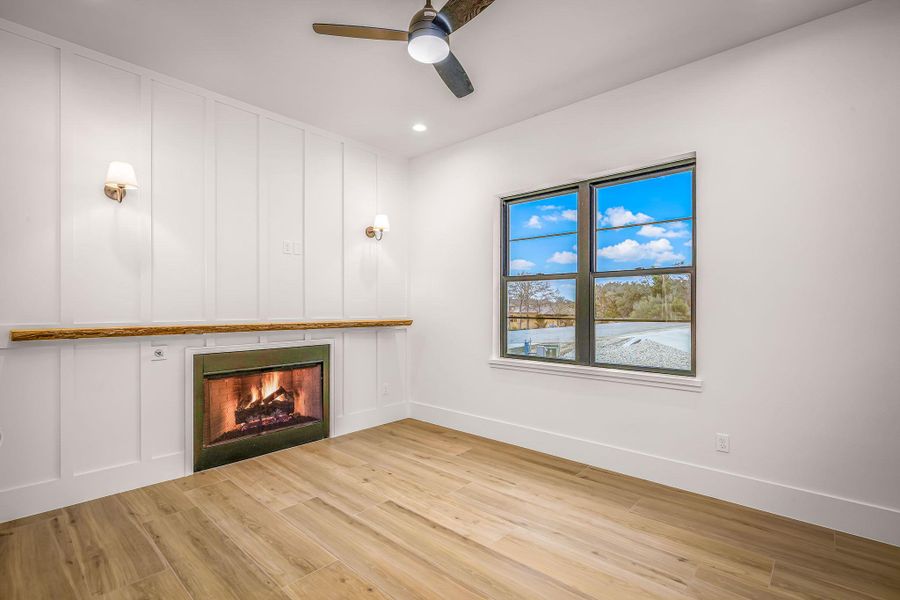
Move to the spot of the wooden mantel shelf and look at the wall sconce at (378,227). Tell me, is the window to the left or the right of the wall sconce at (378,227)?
right

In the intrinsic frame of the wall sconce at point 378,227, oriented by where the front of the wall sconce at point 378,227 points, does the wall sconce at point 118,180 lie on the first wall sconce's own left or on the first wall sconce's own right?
on the first wall sconce's own right

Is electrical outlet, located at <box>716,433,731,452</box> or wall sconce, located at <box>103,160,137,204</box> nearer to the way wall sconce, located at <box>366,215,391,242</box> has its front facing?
the electrical outlet

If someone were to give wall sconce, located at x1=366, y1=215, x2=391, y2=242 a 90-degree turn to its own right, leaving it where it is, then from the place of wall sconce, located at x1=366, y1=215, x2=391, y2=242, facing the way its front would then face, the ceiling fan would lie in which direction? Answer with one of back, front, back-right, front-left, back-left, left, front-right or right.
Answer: front-left

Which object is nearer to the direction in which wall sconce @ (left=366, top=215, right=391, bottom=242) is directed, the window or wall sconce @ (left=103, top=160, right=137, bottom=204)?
the window

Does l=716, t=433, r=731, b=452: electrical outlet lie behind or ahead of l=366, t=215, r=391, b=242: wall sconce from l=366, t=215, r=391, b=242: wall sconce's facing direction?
ahead

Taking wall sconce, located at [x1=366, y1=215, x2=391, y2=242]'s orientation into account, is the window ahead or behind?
ahead

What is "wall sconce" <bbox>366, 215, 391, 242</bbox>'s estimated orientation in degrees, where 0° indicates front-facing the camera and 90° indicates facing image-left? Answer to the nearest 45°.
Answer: approximately 315°

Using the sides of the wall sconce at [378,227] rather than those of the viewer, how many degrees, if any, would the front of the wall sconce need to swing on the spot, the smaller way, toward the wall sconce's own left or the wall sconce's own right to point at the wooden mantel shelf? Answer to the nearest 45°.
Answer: approximately 90° to the wall sconce's own right
